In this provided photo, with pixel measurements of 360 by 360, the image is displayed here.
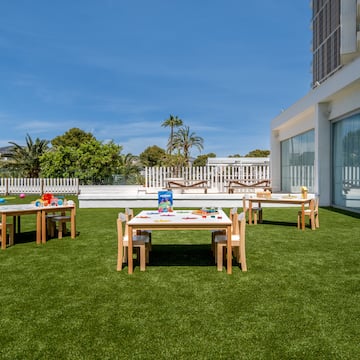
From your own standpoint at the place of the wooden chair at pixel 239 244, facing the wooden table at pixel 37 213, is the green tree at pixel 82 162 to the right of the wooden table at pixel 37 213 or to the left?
right

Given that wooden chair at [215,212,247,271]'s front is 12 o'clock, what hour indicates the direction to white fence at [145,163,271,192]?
The white fence is roughly at 3 o'clock from the wooden chair.

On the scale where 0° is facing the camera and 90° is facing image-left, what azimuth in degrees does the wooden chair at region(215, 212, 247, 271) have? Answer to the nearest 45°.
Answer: approximately 90°

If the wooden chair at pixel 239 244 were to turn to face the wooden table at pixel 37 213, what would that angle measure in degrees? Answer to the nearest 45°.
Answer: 0° — it already faces it

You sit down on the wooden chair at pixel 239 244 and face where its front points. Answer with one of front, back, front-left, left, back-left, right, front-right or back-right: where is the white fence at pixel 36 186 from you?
front-right

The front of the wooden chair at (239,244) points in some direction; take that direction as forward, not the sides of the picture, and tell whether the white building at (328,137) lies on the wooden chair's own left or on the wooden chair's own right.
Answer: on the wooden chair's own right

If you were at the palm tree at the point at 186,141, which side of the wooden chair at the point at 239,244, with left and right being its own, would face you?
right
